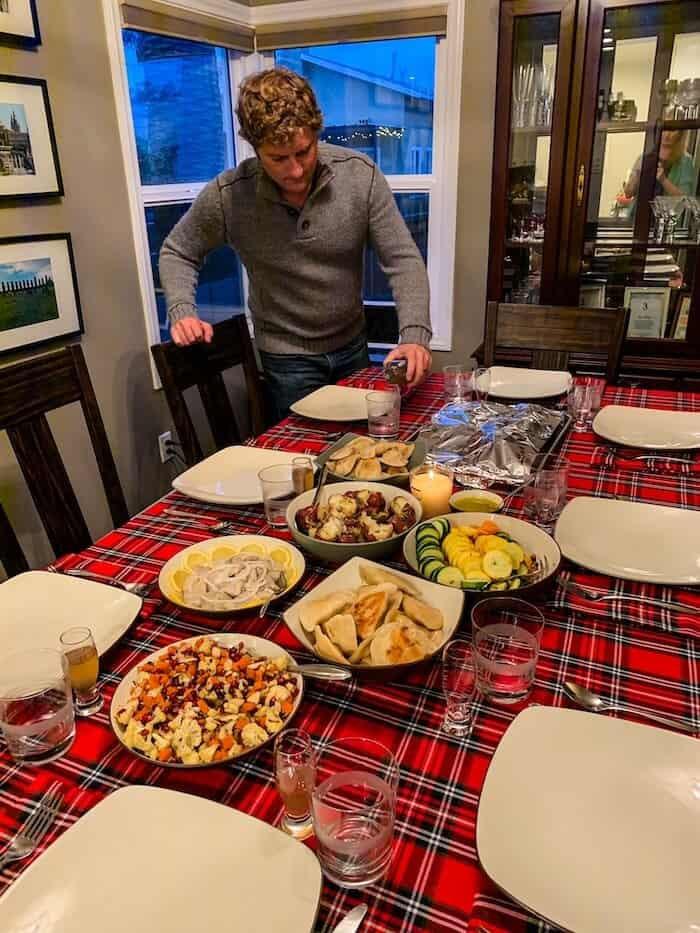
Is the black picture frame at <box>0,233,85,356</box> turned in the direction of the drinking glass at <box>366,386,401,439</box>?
yes

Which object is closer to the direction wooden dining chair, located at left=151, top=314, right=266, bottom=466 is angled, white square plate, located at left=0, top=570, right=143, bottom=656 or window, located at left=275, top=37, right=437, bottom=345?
the white square plate

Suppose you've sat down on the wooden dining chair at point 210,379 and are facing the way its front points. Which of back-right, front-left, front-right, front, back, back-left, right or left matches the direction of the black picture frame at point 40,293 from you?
back

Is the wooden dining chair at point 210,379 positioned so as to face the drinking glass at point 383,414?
yes

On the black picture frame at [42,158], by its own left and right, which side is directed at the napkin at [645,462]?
front

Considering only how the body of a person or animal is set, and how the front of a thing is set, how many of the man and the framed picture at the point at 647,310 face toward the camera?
2

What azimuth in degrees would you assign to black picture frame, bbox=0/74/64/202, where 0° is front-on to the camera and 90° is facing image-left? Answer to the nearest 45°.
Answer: approximately 315°

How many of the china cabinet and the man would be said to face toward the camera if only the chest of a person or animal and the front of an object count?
2

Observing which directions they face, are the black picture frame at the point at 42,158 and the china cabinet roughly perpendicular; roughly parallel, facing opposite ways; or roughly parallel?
roughly perpendicular

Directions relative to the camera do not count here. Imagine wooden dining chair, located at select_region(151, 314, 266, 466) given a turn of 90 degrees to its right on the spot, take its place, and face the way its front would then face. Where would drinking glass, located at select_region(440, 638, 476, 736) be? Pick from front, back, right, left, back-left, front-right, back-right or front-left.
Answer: front-left

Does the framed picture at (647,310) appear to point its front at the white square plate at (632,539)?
yes

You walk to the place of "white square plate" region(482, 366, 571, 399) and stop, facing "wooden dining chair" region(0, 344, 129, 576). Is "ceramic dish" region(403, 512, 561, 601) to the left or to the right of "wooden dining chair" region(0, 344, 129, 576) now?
left

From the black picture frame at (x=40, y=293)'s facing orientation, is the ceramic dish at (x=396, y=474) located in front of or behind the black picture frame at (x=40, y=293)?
in front
